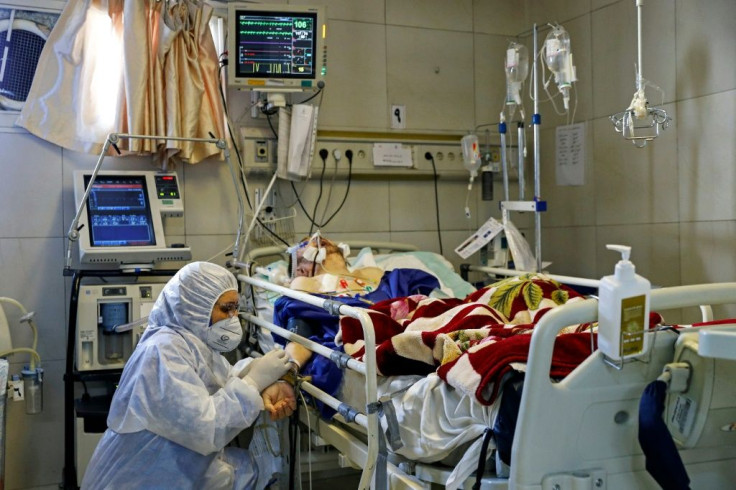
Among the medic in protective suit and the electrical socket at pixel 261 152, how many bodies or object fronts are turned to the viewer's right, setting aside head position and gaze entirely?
1

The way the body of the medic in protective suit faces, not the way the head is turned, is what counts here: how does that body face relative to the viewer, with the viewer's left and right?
facing to the right of the viewer

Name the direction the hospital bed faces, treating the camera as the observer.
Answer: facing the viewer and to the right of the viewer

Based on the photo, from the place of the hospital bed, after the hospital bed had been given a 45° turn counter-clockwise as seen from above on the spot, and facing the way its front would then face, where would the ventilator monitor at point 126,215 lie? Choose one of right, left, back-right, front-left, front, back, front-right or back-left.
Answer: back-left

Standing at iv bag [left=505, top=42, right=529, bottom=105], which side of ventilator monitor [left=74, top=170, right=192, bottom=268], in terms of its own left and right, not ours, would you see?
left

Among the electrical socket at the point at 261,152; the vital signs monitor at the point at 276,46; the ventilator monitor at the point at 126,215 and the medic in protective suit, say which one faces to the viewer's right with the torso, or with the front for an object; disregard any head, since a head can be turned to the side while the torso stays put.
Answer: the medic in protective suit

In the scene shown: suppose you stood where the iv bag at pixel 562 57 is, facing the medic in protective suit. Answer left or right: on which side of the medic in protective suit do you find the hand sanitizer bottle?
left

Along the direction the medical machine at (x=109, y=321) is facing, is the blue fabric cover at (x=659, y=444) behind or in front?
in front

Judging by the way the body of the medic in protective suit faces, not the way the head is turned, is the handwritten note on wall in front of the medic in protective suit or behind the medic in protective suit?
in front

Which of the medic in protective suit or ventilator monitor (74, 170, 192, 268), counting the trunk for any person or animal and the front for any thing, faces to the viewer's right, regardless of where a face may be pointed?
the medic in protective suit

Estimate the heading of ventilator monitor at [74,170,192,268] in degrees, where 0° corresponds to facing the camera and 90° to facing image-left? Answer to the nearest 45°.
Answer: approximately 0°

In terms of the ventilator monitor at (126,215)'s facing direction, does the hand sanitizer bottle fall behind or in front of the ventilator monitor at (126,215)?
in front

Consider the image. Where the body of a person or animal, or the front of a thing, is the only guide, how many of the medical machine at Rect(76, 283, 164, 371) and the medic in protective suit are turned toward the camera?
1
